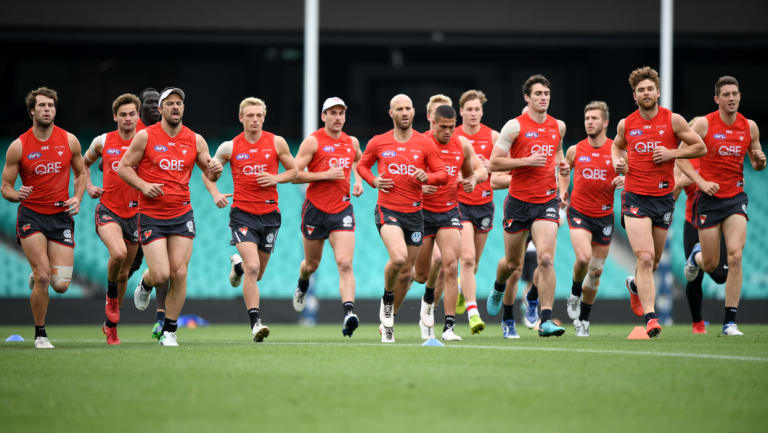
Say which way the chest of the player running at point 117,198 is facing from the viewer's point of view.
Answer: toward the camera

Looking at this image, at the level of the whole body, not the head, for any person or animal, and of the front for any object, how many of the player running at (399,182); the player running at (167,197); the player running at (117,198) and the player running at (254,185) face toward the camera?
4

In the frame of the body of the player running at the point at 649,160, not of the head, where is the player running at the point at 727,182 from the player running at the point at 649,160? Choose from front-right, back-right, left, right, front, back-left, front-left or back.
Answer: back-left

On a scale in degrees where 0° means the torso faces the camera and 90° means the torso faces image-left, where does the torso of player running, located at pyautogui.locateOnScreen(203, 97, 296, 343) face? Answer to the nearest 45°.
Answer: approximately 0°

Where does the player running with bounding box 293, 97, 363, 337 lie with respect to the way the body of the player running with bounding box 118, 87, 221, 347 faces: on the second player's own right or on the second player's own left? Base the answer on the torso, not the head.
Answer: on the second player's own left

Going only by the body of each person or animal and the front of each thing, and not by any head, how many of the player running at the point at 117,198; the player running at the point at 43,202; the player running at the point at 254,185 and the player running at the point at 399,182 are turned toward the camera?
4

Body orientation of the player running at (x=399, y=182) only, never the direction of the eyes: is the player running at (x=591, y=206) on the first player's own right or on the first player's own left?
on the first player's own left

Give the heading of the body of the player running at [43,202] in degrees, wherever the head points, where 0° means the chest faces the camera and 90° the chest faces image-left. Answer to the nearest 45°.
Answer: approximately 0°

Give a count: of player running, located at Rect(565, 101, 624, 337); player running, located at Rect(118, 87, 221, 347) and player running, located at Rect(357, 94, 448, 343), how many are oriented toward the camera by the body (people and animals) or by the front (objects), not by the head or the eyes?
3

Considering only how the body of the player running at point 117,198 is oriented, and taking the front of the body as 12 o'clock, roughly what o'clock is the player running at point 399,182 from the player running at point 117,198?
the player running at point 399,182 is roughly at 10 o'clock from the player running at point 117,198.

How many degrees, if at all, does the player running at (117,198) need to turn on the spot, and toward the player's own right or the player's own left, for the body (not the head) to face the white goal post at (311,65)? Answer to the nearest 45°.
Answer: approximately 135° to the player's own left

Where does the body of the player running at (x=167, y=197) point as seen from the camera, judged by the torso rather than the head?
toward the camera

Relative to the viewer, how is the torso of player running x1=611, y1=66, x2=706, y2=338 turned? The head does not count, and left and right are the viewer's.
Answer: facing the viewer

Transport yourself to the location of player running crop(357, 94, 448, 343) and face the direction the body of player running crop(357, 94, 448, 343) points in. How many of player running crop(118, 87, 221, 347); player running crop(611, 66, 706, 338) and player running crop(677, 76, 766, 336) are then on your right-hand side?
1
